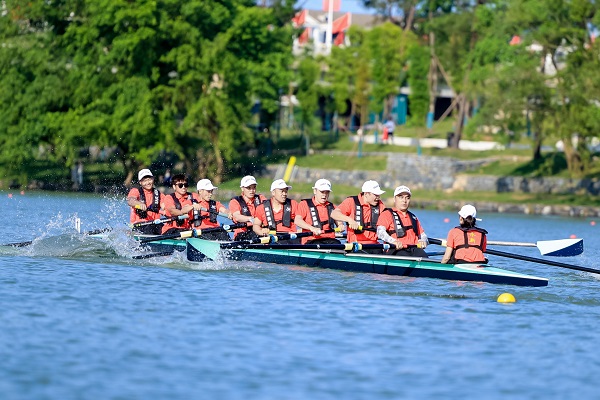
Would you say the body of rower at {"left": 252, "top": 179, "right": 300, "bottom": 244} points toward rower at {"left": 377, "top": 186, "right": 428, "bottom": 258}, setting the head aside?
yes

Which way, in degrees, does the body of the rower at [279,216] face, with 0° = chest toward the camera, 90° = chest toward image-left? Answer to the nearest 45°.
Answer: approximately 315°

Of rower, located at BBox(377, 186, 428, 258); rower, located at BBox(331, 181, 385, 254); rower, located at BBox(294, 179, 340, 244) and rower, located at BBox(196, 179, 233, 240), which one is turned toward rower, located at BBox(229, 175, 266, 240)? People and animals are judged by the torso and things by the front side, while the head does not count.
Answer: rower, located at BBox(196, 179, 233, 240)

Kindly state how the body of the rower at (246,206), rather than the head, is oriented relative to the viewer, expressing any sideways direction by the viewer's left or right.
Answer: facing the viewer and to the right of the viewer

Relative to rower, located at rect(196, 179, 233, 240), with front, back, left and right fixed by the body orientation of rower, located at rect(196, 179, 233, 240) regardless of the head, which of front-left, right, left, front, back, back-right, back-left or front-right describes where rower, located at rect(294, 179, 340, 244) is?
front

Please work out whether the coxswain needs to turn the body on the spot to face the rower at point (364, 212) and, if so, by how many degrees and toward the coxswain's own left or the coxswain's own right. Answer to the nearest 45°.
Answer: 0° — they already face them

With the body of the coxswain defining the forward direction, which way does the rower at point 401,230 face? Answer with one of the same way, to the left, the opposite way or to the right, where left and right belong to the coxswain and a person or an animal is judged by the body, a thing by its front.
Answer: the opposite way

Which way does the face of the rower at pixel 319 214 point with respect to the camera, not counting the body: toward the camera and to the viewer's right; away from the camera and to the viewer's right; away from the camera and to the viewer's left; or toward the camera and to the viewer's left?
toward the camera and to the viewer's right

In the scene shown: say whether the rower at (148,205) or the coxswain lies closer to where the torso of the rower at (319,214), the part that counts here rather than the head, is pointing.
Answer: the coxswain

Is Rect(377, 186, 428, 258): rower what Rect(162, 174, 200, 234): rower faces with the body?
yes

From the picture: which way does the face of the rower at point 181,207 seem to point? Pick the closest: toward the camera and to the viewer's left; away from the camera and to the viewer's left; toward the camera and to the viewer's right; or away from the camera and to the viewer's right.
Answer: toward the camera and to the viewer's right

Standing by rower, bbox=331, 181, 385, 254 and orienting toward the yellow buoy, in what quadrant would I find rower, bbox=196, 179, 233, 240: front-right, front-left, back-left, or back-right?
back-right

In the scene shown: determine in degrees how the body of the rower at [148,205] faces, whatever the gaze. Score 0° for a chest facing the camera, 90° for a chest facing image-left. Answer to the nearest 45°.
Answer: approximately 315°

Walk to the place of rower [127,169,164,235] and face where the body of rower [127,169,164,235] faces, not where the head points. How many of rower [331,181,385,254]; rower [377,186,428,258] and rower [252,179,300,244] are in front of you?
3

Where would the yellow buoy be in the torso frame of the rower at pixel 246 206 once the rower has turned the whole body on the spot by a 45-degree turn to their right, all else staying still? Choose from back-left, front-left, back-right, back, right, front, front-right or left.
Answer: front-left

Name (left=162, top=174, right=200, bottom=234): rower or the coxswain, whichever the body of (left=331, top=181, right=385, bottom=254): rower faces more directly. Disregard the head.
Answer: the coxswain

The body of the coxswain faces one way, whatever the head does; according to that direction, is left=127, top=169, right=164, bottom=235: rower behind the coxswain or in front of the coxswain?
in front

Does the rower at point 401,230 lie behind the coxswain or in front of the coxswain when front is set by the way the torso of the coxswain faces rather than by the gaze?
in front
